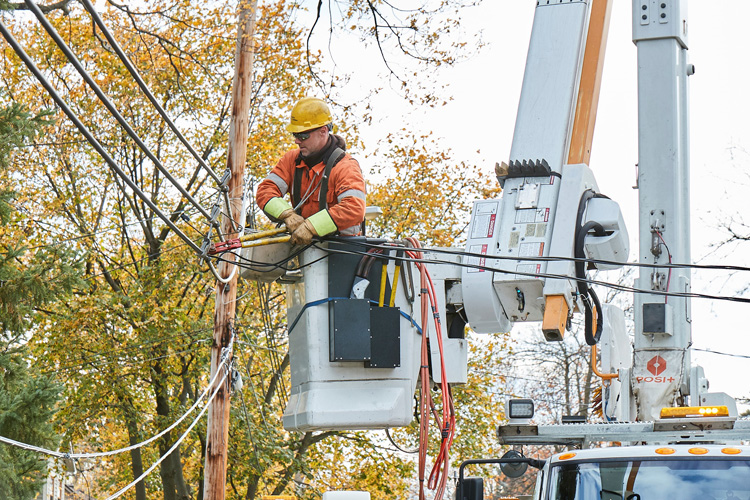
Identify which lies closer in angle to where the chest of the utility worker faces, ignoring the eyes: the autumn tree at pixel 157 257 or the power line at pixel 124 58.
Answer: the power line

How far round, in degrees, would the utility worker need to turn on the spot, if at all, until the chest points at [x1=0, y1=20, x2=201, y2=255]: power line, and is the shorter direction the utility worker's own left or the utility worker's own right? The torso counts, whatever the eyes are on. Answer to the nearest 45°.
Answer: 0° — they already face it

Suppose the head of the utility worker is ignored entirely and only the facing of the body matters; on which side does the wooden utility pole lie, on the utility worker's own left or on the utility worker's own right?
on the utility worker's own right

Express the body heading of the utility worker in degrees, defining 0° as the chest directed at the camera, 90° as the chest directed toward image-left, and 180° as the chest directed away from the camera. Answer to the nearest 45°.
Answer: approximately 45°

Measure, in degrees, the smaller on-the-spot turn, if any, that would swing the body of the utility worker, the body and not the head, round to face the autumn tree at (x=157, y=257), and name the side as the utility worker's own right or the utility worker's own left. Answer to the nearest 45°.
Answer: approximately 135° to the utility worker's own right

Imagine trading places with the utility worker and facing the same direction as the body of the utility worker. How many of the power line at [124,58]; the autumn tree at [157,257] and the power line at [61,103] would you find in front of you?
2

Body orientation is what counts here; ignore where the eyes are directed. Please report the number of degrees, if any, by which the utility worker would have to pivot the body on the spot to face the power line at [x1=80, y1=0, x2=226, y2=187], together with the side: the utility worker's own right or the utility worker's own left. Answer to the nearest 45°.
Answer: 0° — they already face it

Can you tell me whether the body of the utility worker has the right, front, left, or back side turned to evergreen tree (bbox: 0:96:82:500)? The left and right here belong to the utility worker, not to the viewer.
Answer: right
